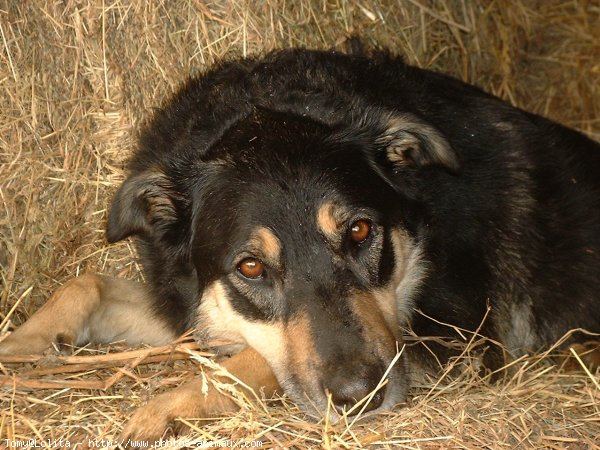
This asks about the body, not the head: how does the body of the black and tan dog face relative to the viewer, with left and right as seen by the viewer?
facing the viewer and to the left of the viewer
